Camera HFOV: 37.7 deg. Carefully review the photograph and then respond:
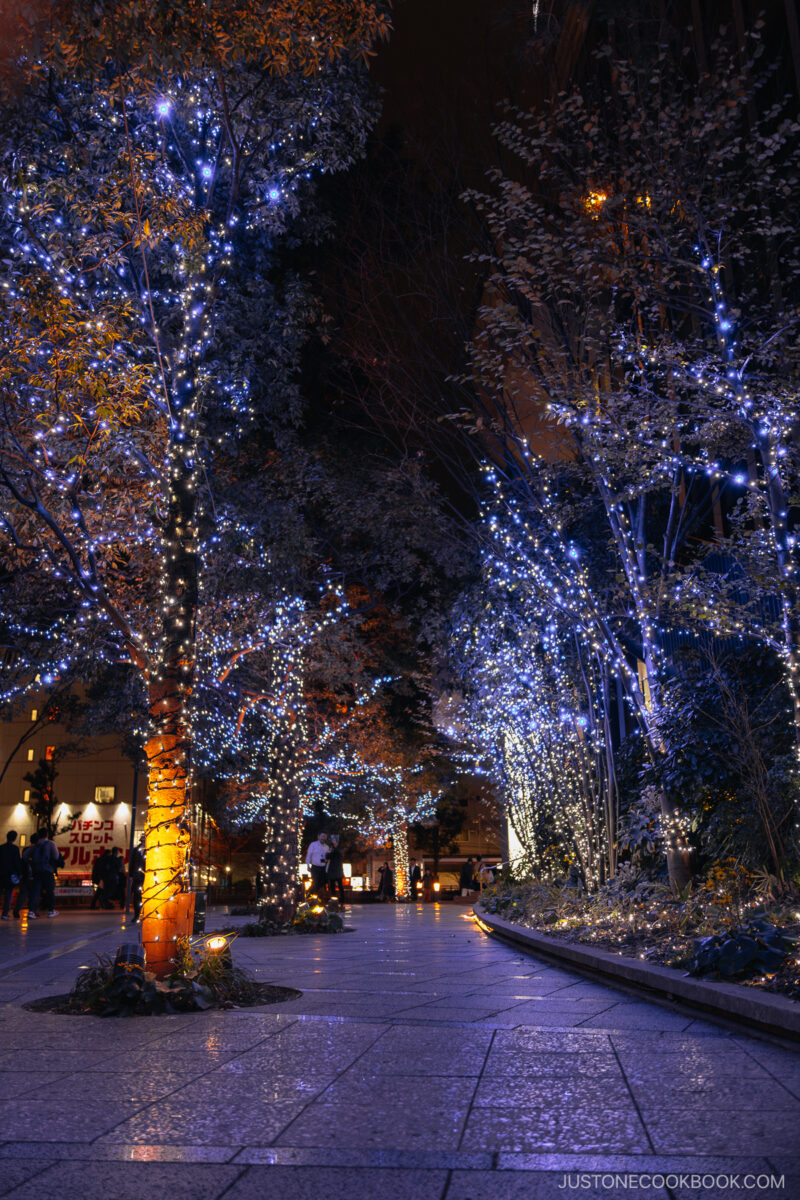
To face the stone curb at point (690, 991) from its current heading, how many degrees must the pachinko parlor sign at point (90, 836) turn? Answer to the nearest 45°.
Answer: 0° — it already faces it

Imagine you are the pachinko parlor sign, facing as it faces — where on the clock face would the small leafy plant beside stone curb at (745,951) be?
The small leafy plant beside stone curb is roughly at 12 o'clock from the pachinko parlor sign.

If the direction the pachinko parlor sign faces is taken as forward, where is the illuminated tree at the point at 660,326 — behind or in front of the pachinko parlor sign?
in front

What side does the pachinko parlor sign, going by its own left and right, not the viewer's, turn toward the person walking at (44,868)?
front

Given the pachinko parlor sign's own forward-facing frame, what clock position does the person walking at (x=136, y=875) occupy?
The person walking is roughly at 12 o'clock from the pachinko parlor sign.

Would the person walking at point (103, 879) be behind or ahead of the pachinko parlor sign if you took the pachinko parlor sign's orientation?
ahead

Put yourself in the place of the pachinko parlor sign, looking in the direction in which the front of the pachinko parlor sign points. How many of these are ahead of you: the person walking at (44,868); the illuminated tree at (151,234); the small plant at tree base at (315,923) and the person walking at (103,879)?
4

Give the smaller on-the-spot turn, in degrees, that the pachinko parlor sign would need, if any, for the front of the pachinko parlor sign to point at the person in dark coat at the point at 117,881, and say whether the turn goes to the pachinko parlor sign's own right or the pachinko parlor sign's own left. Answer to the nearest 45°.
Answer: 0° — it already faces them

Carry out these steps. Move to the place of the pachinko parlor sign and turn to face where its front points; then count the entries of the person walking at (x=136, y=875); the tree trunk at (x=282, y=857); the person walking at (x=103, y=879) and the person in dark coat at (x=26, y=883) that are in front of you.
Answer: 4

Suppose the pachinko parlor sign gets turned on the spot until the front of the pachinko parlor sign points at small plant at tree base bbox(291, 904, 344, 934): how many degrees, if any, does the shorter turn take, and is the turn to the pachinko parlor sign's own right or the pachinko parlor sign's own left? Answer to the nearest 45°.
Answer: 0° — it already faces it

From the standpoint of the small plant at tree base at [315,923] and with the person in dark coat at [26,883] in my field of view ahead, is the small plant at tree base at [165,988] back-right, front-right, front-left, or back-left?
back-left

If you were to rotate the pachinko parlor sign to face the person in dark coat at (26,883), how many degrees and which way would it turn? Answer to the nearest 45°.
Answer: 0° — it already faces them

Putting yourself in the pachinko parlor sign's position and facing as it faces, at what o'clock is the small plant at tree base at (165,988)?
The small plant at tree base is roughly at 12 o'clock from the pachinko parlor sign.

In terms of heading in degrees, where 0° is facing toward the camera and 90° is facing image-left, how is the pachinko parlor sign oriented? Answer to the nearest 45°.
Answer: approximately 0°
